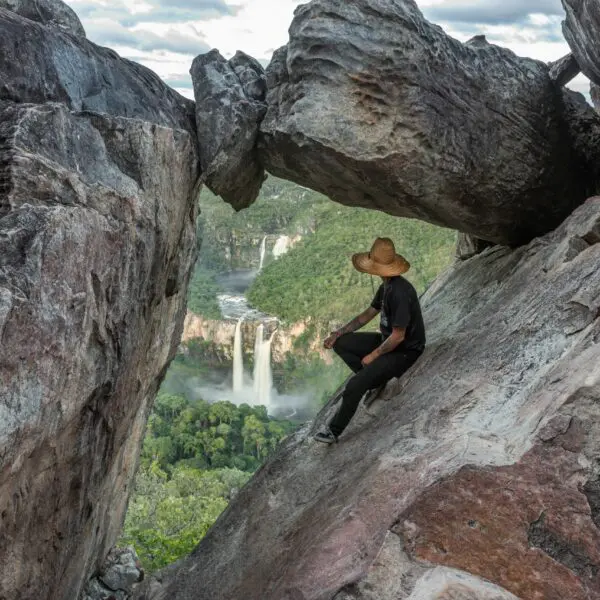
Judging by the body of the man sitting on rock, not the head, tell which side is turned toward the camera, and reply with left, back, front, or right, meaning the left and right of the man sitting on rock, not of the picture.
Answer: left

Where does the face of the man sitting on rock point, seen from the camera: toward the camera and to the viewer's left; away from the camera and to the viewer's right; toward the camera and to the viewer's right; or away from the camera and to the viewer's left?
away from the camera and to the viewer's left

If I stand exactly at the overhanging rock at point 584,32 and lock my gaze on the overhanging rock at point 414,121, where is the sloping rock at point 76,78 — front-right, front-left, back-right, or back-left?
front-left

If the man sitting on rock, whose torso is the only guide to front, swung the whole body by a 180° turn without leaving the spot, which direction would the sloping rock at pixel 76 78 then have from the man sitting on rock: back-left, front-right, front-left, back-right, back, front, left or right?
back

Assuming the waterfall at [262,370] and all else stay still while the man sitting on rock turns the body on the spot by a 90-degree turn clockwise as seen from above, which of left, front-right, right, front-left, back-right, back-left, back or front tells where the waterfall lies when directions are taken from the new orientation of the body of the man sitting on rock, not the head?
front

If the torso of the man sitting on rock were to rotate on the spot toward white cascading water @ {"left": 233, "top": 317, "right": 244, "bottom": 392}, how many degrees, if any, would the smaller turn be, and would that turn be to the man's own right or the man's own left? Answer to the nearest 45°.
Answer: approximately 90° to the man's own right
